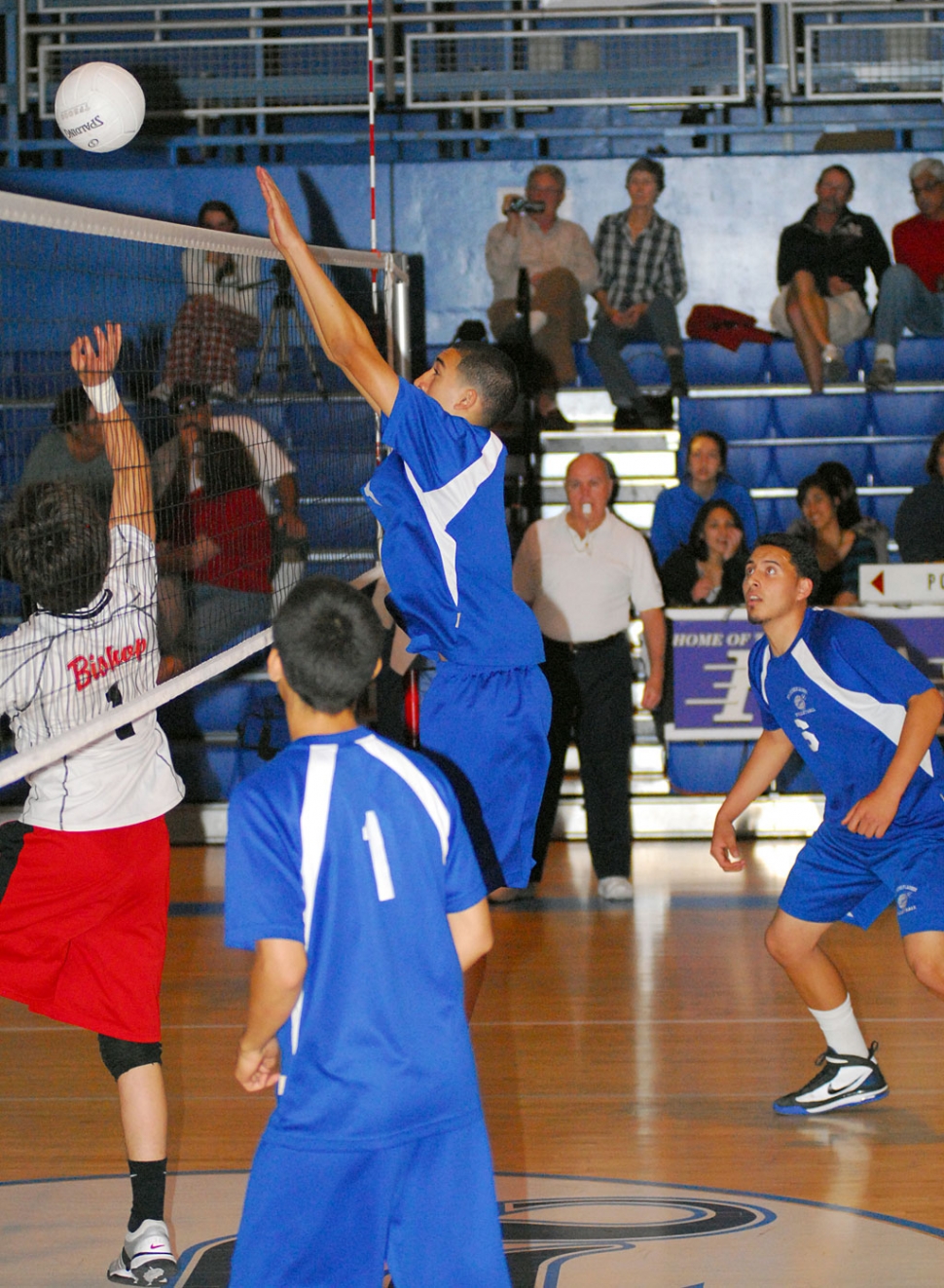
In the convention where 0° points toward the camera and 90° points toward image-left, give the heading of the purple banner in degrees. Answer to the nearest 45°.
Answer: approximately 0°

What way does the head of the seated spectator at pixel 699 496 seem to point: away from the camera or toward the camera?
toward the camera

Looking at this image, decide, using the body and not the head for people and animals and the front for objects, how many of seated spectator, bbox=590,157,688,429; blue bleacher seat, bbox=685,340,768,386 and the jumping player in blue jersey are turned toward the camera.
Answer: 2

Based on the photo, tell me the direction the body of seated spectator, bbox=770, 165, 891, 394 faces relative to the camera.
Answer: toward the camera

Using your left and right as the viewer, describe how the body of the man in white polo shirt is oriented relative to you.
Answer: facing the viewer

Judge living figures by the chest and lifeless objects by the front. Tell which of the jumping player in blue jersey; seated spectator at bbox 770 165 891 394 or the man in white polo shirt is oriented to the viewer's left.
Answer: the jumping player in blue jersey

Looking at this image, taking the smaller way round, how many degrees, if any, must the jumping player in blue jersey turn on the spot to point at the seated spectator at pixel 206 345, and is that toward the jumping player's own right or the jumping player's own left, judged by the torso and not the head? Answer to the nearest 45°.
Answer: approximately 90° to the jumping player's own right

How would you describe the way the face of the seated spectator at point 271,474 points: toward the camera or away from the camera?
toward the camera

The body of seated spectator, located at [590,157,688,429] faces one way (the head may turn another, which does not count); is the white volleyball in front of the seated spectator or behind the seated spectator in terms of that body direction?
in front

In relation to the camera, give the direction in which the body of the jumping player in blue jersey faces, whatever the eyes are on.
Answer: to the viewer's left

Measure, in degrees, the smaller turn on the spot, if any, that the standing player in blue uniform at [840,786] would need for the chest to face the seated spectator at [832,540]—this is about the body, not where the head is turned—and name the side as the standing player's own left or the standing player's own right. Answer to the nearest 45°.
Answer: approximately 135° to the standing player's own right

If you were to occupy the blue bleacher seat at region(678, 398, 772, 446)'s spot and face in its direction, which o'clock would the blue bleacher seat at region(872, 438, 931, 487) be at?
the blue bleacher seat at region(872, 438, 931, 487) is roughly at 9 o'clock from the blue bleacher seat at region(678, 398, 772, 446).

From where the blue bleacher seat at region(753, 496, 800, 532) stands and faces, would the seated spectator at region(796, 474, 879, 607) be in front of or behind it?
in front

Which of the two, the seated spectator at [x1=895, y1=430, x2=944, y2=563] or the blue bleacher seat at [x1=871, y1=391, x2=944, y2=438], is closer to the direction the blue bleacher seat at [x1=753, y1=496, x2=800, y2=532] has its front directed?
the seated spectator
